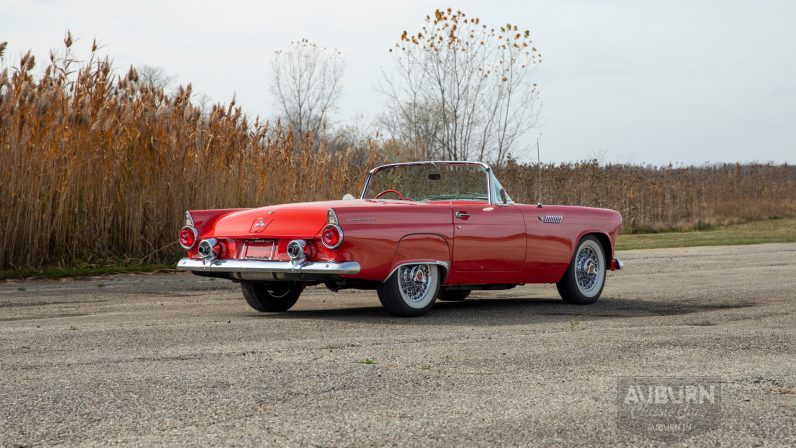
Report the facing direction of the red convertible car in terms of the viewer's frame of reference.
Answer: facing away from the viewer and to the right of the viewer
